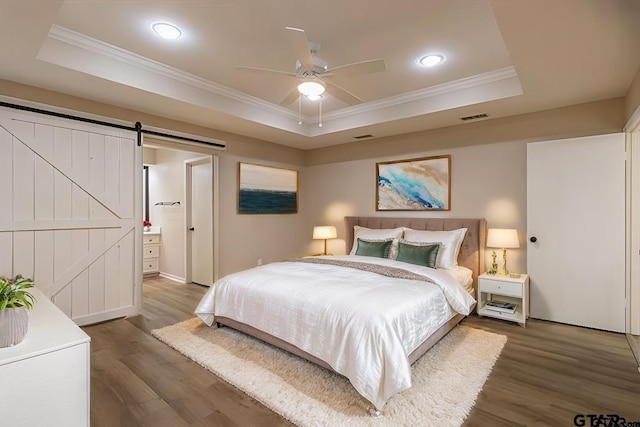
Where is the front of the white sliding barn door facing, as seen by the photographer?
facing the viewer and to the right of the viewer

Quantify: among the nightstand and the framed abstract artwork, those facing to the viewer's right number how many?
0

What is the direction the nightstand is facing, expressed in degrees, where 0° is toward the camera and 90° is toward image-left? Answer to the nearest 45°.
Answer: approximately 45°

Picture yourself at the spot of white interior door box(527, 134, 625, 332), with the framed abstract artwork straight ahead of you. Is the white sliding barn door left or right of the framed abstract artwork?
left

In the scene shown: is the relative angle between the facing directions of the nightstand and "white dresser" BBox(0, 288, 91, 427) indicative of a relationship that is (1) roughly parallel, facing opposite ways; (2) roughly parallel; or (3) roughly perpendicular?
roughly perpendicular

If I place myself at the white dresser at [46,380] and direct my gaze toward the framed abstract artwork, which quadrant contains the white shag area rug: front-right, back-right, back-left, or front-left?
front-right

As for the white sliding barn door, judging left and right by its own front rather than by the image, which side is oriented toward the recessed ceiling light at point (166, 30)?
front

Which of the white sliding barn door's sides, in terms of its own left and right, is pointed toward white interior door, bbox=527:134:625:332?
front

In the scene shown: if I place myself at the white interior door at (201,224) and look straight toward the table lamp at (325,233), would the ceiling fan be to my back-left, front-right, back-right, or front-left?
front-right

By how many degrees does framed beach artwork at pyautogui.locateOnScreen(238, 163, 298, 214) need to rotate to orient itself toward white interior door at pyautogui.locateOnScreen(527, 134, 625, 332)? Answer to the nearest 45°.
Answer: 0° — it already faces it

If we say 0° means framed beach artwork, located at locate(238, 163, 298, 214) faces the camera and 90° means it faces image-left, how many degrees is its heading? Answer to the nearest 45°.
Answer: approximately 315°

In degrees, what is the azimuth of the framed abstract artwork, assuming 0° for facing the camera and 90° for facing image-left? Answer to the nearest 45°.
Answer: approximately 45°

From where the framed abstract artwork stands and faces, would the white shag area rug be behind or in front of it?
in front

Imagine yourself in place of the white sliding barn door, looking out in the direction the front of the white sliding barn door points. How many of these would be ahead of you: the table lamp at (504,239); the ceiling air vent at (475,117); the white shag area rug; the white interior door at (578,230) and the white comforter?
5

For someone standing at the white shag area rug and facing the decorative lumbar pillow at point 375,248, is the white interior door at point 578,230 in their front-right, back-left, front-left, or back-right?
front-right
